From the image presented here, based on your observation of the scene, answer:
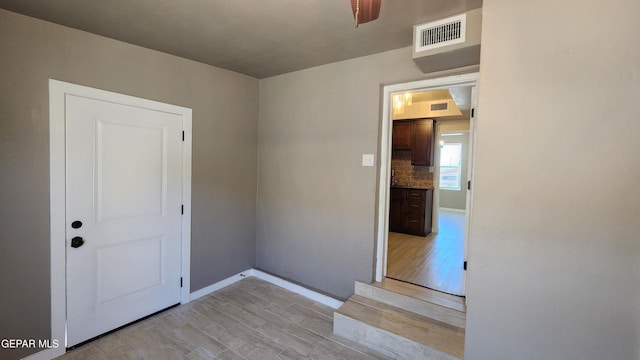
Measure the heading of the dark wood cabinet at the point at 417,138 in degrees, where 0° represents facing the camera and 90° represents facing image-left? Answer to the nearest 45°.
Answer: approximately 0°

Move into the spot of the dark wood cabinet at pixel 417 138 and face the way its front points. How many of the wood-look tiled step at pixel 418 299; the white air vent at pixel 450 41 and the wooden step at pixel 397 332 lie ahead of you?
3

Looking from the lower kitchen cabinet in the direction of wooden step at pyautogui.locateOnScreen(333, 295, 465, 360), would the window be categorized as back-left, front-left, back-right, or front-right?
back-left

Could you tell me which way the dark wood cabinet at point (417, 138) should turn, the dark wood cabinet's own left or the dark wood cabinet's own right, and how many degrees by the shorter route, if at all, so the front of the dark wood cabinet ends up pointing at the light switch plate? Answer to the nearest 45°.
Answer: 0° — it already faces it

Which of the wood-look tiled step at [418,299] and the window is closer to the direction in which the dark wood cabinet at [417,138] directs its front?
the wood-look tiled step

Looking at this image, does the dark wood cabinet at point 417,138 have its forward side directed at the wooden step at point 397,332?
yes

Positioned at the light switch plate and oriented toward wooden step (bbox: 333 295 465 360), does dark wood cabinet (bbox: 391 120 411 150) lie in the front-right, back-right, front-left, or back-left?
back-left

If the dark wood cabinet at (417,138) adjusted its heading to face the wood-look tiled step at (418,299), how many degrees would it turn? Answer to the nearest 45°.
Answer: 0° — it already faces it

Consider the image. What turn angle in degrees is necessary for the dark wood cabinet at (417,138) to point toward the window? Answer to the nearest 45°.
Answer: approximately 180°
